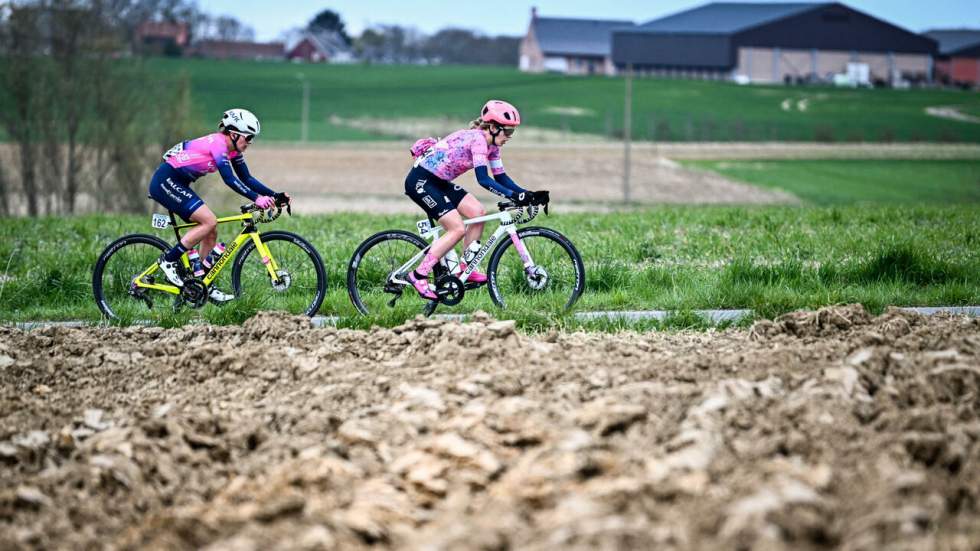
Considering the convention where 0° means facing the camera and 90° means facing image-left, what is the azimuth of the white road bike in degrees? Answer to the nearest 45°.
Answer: approximately 270°

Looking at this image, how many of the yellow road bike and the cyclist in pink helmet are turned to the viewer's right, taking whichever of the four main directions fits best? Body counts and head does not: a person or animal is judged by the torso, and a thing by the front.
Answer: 2

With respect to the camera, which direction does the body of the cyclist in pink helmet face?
to the viewer's right

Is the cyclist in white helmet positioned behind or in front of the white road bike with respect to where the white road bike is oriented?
behind

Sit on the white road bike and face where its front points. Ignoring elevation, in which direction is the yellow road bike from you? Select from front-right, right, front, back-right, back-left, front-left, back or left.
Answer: back

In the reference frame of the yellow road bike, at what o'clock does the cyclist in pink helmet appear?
The cyclist in pink helmet is roughly at 1 o'clock from the yellow road bike.

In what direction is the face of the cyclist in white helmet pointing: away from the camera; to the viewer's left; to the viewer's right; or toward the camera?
to the viewer's right

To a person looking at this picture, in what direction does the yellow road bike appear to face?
facing to the right of the viewer
